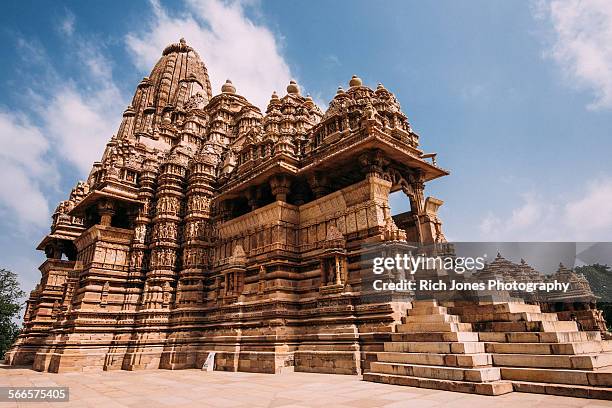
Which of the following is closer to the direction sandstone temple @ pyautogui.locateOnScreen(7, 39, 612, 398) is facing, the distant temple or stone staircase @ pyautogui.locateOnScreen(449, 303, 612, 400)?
the stone staircase

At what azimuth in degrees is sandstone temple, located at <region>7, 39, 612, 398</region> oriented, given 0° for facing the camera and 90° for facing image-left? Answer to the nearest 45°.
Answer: approximately 315°

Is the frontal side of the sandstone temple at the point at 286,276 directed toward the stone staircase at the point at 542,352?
yes

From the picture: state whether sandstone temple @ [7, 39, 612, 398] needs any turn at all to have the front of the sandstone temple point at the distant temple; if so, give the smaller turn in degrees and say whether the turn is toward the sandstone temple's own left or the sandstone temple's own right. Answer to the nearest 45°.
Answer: approximately 90° to the sandstone temple's own left
